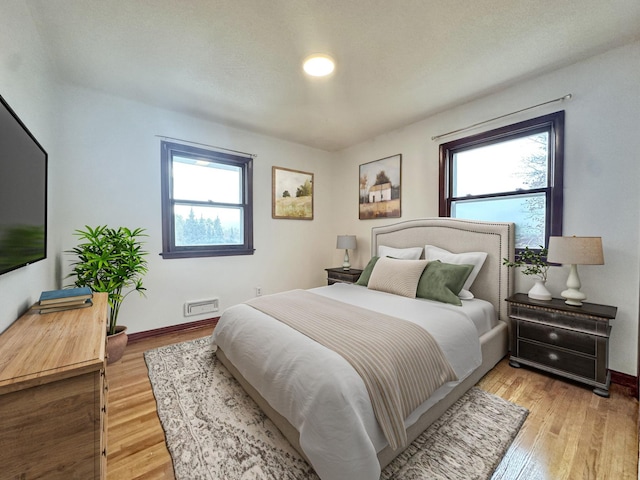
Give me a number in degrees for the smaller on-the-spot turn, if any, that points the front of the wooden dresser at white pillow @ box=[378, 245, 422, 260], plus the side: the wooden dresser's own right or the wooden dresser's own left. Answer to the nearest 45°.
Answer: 0° — it already faces it

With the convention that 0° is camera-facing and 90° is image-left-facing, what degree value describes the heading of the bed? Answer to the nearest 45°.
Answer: approximately 45°

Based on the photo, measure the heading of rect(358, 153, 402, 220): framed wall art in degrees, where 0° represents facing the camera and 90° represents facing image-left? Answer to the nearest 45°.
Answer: approximately 45°

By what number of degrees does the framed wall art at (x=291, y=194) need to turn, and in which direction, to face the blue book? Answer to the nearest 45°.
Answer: approximately 90° to its right

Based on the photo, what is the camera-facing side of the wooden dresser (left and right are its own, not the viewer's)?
right

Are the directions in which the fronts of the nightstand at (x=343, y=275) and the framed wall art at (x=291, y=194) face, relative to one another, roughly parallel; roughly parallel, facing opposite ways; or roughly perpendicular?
roughly perpendicular

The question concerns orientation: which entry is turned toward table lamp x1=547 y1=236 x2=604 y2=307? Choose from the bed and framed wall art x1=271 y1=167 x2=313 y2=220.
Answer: the framed wall art

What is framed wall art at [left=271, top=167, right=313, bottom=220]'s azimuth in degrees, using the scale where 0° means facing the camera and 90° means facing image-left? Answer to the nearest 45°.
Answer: approximately 315°

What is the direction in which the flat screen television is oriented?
to the viewer's right

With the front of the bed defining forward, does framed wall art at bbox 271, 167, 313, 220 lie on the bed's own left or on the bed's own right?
on the bed's own right

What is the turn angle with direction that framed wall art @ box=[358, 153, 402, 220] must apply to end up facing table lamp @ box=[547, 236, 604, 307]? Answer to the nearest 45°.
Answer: approximately 90° to its left

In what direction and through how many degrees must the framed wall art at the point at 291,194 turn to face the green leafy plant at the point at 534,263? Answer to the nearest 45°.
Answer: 0° — it already faces it

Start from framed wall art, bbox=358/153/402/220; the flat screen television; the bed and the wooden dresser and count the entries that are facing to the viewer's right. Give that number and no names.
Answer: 2
